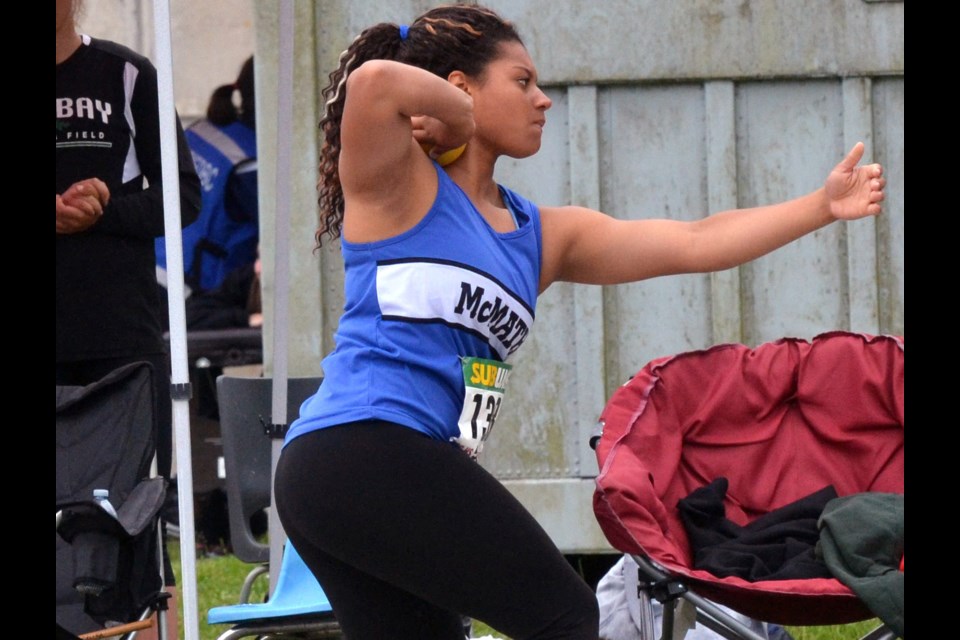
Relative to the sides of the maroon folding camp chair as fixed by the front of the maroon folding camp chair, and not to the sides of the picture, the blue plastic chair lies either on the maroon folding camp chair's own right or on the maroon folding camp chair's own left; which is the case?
on the maroon folding camp chair's own right

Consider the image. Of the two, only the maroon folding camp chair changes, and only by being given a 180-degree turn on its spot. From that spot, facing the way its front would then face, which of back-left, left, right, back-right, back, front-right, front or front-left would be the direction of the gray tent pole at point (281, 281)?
left

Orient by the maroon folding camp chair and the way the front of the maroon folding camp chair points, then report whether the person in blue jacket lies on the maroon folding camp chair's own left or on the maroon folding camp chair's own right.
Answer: on the maroon folding camp chair's own right

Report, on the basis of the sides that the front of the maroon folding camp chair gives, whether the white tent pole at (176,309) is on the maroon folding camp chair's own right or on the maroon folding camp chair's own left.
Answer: on the maroon folding camp chair's own right

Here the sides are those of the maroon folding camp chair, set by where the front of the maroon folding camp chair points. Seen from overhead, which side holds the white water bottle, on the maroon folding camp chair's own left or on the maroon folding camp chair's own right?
on the maroon folding camp chair's own right

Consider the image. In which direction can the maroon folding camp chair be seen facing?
toward the camera

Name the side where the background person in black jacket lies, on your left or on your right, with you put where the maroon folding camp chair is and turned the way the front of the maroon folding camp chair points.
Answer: on your right
